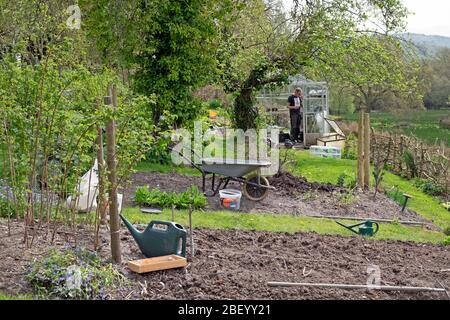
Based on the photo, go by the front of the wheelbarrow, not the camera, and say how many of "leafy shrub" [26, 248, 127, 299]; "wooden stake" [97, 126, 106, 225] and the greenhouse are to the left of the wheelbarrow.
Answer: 1

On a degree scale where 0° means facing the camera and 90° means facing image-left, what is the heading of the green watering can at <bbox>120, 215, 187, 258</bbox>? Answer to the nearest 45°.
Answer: approximately 90°

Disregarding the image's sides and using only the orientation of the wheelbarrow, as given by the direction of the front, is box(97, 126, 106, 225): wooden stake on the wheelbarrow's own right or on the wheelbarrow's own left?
on the wheelbarrow's own right

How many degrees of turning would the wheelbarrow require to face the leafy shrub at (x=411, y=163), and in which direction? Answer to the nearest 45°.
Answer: approximately 45° to its left

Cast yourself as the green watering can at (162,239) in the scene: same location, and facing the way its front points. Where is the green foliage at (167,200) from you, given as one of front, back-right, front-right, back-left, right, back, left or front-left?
right

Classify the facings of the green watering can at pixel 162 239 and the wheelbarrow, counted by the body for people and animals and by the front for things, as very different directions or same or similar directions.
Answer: very different directions

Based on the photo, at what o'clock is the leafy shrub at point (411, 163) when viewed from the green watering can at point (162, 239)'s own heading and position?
The leafy shrub is roughly at 4 o'clock from the green watering can.

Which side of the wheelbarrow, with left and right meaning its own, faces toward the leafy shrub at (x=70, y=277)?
right

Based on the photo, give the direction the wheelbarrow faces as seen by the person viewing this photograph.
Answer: facing to the right of the viewer

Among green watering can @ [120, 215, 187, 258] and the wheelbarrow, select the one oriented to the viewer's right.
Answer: the wheelbarrow

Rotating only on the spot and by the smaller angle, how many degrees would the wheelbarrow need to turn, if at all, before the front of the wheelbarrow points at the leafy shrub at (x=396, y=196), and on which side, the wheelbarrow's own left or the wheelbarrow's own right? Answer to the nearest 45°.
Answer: approximately 45° to the wheelbarrow's own left
